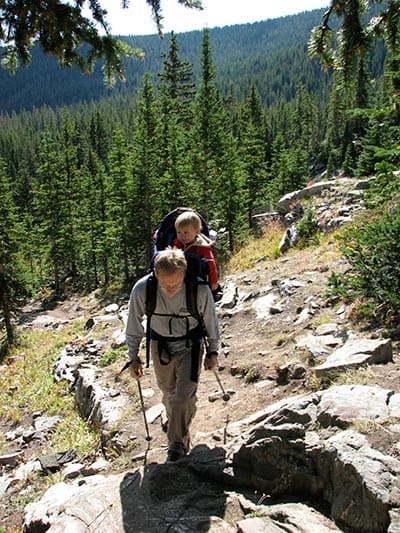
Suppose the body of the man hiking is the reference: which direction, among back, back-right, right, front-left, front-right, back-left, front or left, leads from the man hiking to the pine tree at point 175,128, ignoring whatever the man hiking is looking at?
back

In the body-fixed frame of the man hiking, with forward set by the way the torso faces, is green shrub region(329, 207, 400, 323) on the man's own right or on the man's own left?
on the man's own left

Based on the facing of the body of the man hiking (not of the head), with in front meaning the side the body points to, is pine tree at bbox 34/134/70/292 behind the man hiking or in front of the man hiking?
behind

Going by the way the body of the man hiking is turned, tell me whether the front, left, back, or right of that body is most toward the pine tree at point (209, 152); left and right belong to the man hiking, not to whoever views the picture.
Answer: back

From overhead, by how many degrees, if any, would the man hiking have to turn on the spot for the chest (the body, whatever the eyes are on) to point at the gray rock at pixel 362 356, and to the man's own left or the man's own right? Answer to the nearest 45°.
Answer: approximately 90° to the man's own left

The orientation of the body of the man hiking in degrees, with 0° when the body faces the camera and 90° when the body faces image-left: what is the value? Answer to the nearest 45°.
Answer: approximately 0°

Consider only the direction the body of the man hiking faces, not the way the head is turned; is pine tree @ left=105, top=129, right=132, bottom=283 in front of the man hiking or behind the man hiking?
behind

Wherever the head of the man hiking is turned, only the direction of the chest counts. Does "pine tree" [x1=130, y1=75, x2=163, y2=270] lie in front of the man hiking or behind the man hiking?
behind
